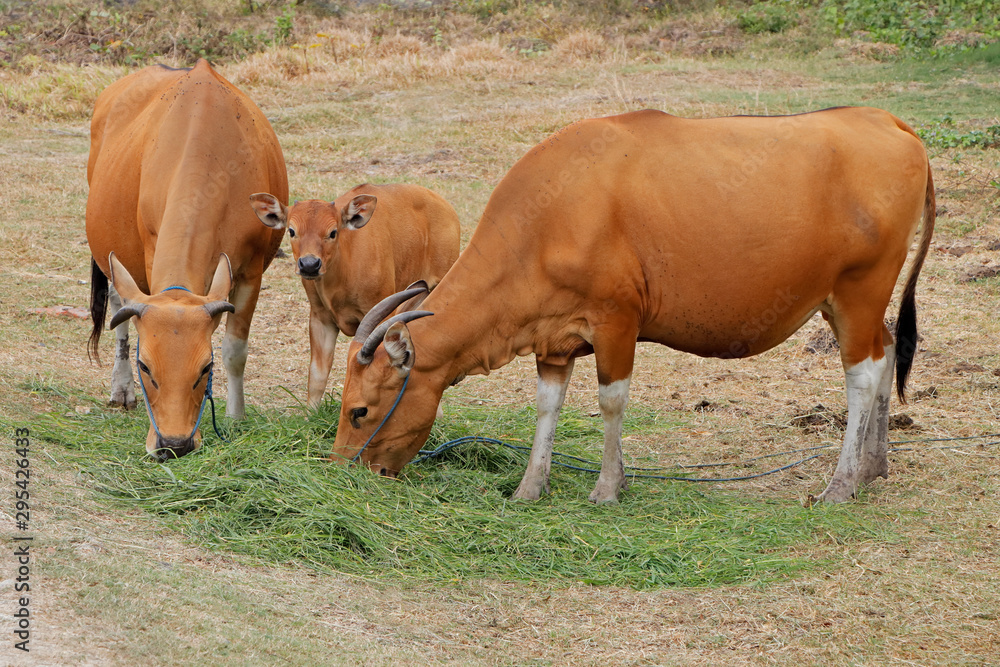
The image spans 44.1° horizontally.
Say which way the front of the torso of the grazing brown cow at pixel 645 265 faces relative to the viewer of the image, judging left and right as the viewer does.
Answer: facing to the left of the viewer

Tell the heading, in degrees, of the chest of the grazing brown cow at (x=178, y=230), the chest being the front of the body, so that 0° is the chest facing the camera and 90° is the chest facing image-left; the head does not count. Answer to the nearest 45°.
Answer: approximately 0°

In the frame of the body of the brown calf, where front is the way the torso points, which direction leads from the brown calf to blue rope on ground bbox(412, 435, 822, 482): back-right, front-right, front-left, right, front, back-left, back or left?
left

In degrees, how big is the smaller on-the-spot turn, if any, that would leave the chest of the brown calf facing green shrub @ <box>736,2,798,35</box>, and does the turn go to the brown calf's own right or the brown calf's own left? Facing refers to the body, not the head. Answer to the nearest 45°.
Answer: approximately 180°

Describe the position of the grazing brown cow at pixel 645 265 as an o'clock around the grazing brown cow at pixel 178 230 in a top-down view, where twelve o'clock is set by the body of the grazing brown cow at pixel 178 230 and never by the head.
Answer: the grazing brown cow at pixel 645 265 is roughly at 10 o'clock from the grazing brown cow at pixel 178 230.

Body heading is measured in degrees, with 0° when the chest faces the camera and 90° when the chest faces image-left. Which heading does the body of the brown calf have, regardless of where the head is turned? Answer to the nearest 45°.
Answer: approximately 45°

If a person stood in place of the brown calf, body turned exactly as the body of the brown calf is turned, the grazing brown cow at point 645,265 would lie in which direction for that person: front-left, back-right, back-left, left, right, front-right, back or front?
left

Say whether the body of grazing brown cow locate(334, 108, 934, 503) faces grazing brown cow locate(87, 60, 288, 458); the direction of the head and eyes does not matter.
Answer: yes

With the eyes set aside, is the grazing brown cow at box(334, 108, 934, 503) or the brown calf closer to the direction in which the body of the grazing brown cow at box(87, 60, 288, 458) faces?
the grazing brown cow

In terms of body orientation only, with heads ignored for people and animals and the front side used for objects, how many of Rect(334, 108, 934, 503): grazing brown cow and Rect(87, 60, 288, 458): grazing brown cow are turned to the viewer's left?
1

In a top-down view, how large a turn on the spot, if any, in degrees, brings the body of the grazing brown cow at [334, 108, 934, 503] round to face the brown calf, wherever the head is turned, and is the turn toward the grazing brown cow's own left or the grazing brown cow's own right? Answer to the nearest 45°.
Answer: approximately 45° to the grazing brown cow's own right

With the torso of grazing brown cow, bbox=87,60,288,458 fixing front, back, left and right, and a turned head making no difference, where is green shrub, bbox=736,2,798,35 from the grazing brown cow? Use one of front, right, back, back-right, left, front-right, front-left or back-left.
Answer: back-left
